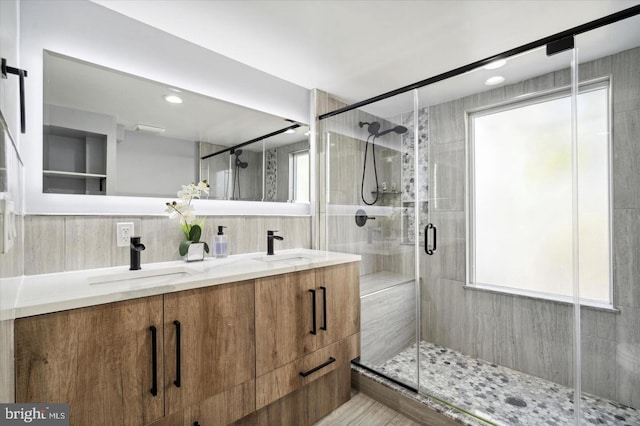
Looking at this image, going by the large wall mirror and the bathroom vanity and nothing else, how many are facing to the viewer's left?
0

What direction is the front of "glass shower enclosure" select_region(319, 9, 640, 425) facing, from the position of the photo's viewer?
facing the viewer and to the left of the viewer

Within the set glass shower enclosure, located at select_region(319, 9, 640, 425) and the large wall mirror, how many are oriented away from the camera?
0

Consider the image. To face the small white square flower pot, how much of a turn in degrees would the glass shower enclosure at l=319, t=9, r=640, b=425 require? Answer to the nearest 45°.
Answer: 0° — it already faces it

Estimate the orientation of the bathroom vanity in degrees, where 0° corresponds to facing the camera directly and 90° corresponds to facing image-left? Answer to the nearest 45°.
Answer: approximately 315°

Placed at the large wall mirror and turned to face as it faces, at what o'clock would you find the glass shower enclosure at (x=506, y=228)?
The glass shower enclosure is roughly at 11 o'clock from the large wall mirror.

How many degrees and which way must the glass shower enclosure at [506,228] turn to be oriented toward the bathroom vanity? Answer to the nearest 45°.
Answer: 0° — it already faces it

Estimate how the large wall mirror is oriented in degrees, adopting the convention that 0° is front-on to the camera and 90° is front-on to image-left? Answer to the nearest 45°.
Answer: approximately 315°

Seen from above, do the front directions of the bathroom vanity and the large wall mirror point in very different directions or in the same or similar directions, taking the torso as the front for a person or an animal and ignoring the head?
same or similar directions

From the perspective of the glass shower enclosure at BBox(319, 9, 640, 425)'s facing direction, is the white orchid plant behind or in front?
in front

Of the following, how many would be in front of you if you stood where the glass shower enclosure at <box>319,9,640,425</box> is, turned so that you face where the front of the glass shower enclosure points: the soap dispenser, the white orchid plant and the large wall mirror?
3
